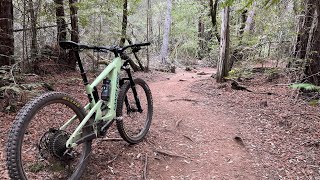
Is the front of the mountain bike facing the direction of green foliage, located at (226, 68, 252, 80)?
yes

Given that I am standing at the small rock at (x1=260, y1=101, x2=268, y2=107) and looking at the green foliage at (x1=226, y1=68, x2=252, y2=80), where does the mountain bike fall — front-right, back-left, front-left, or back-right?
back-left

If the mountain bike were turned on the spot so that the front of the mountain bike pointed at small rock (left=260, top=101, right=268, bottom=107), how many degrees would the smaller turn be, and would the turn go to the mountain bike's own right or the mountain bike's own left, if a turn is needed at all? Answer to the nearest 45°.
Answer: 0° — it already faces it

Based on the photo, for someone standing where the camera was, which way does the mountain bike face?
facing away from the viewer and to the right of the viewer
